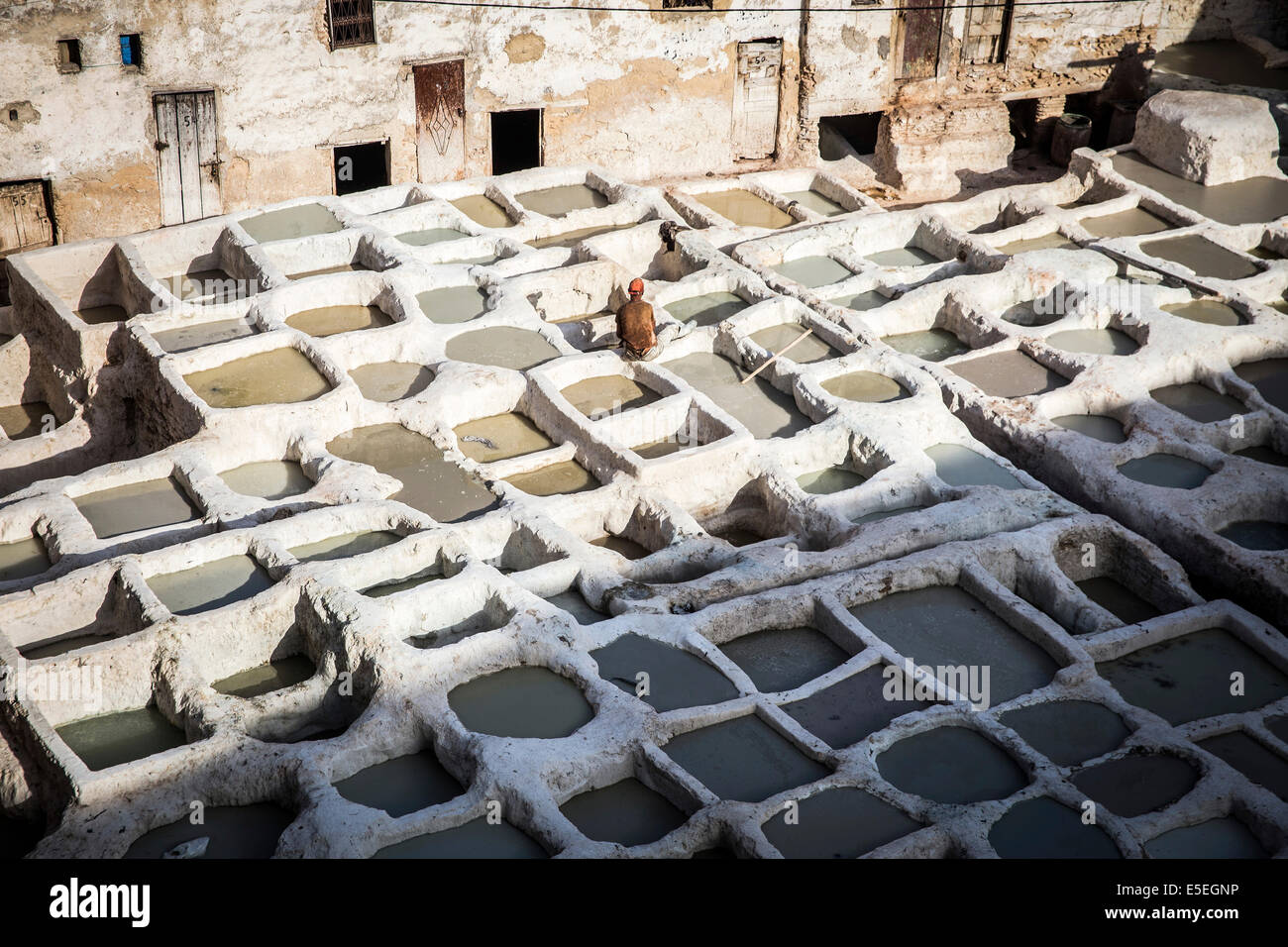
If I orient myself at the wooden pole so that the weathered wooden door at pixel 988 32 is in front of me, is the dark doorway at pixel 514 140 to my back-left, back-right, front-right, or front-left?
front-left

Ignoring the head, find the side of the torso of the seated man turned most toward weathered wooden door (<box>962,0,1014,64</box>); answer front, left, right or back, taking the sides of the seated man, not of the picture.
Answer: front

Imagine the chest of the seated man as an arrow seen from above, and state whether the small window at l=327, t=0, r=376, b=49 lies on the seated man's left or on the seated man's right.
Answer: on the seated man's left

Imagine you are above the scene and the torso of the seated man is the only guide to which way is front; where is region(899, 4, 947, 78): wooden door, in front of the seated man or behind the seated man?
in front

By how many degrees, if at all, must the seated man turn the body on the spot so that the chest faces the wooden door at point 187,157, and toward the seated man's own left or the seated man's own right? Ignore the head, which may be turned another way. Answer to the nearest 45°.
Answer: approximately 90° to the seated man's own left

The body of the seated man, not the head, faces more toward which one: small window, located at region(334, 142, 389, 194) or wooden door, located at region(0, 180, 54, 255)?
the small window

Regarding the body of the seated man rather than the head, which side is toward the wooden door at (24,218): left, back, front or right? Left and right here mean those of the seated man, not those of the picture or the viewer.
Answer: left

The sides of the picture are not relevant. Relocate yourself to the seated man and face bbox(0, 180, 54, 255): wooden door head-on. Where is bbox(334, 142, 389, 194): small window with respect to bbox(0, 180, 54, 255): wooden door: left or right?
right

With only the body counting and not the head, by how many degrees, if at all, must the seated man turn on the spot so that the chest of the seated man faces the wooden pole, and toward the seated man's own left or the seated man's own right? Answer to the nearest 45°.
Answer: approximately 45° to the seated man's own right

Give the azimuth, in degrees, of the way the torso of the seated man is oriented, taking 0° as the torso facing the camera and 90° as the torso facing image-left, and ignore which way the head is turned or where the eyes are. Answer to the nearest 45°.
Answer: approximately 225°

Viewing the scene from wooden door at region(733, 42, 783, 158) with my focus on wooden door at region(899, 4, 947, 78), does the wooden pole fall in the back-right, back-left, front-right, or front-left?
back-right
